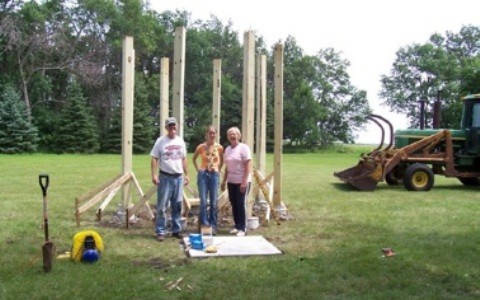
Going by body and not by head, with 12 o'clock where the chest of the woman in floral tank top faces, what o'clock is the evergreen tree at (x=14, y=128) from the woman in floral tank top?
The evergreen tree is roughly at 5 o'clock from the woman in floral tank top.

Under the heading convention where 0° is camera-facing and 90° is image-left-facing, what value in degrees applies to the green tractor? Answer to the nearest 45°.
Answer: approximately 90°

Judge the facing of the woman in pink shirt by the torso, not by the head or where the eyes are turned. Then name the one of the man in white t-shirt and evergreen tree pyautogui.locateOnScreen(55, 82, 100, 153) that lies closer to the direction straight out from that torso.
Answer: the man in white t-shirt

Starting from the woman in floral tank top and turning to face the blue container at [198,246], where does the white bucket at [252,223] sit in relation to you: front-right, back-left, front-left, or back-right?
back-left

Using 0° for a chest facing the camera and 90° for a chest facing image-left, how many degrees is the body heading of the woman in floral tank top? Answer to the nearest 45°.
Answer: approximately 0°

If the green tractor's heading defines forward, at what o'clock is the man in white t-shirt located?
The man in white t-shirt is roughly at 10 o'clock from the green tractor.

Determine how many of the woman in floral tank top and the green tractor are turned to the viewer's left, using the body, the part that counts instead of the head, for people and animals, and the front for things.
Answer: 1

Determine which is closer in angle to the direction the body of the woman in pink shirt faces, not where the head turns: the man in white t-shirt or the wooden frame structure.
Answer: the man in white t-shirt

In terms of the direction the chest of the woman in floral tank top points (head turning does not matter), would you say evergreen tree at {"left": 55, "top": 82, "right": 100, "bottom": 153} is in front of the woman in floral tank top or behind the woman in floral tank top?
behind
